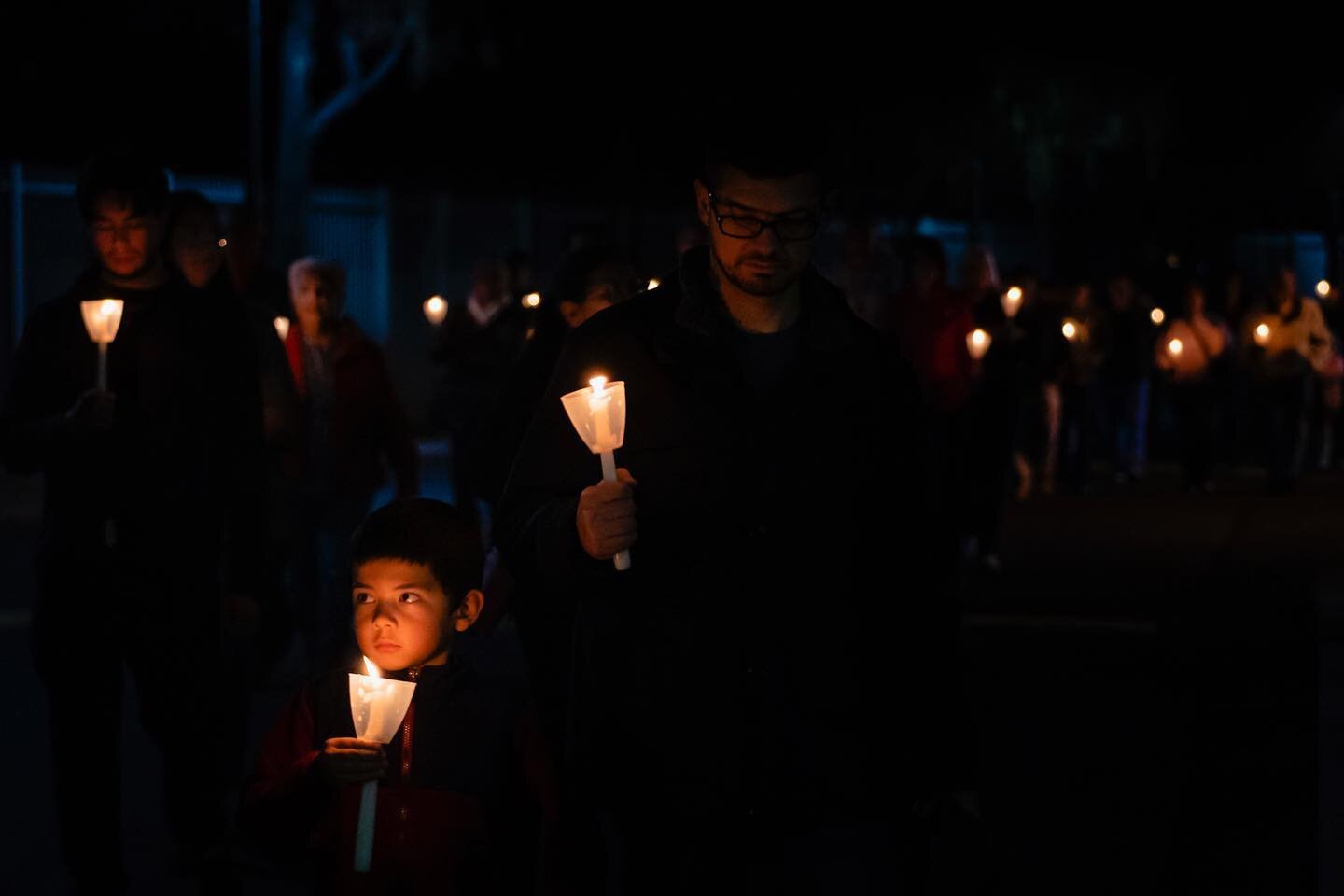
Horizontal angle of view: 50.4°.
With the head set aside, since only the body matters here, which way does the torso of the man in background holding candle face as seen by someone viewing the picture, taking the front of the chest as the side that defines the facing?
toward the camera

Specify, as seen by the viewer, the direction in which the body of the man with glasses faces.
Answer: toward the camera

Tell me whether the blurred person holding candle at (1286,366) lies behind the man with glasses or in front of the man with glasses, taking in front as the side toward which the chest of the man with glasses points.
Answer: behind

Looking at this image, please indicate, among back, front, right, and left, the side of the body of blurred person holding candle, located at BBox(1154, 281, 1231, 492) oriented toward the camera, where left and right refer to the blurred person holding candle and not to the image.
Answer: front

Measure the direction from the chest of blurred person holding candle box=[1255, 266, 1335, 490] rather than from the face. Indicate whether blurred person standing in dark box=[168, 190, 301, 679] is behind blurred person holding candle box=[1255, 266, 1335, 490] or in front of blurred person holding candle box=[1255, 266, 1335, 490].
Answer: in front

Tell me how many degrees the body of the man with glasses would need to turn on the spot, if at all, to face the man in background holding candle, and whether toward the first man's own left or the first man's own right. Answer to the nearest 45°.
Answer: approximately 135° to the first man's own right

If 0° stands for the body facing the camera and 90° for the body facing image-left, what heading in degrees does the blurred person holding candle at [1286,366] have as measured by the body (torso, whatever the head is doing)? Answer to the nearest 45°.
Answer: approximately 45°

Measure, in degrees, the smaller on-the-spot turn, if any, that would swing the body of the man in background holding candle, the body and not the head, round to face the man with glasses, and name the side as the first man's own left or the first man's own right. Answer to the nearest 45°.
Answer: approximately 45° to the first man's own left

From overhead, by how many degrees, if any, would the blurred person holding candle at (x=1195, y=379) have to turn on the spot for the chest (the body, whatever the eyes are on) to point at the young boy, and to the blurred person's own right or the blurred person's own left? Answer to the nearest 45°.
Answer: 0° — they already face them
